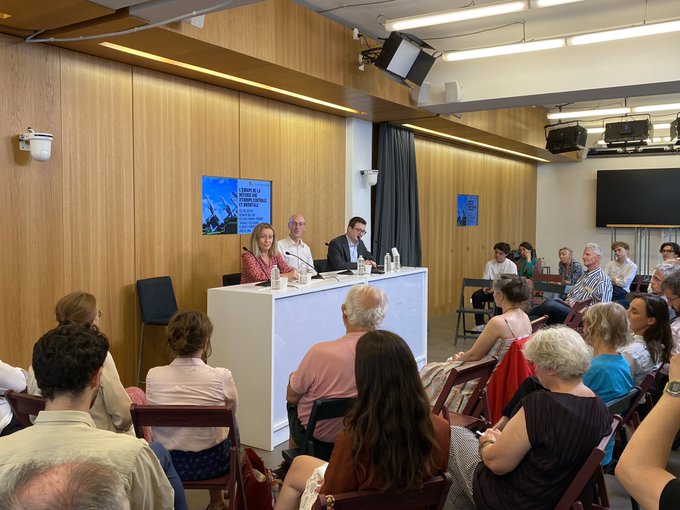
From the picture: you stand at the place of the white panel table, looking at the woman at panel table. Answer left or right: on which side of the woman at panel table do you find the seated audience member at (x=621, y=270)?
right

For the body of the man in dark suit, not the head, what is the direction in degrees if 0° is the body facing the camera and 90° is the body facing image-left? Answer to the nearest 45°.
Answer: approximately 315°

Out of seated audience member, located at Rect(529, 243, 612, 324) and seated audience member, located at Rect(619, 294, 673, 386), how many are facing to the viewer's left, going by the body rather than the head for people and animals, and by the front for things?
2

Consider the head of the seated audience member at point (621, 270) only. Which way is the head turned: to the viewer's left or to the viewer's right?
to the viewer's left

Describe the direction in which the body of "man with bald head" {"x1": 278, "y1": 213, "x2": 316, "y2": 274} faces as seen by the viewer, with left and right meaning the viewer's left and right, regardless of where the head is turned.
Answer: facing the viewer and to the right of the viewer

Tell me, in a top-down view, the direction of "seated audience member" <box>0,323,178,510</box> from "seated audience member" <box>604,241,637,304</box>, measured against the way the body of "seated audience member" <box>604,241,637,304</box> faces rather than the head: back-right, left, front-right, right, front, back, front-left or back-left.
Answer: front-left

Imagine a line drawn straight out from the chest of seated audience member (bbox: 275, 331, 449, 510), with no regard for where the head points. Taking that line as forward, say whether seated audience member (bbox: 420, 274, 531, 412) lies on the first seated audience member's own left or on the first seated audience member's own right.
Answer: on the first seated audience member's own right

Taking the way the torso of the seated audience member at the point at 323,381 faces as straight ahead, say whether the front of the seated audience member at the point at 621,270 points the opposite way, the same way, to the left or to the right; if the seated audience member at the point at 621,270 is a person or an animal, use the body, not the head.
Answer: to the left

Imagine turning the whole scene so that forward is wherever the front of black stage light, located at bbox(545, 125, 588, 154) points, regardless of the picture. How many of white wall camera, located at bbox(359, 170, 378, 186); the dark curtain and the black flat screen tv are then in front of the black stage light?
2

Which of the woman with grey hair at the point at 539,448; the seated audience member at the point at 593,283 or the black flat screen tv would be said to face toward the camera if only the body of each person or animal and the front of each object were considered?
the black flat screen tv

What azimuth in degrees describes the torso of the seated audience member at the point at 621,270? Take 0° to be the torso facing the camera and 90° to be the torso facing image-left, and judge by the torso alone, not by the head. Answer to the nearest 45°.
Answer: approximately 45°

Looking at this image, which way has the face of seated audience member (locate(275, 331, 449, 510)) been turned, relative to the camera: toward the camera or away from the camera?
away from the camera

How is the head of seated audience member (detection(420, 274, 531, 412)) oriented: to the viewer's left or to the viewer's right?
to the viewer's left

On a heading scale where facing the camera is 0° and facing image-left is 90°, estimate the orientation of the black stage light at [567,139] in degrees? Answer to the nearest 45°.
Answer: approximately 45°

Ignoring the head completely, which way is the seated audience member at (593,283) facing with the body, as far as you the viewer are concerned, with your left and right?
facing to the left of the viewer

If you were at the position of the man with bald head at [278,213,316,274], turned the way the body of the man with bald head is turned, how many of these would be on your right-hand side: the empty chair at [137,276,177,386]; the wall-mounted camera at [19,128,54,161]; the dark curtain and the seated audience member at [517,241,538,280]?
2
